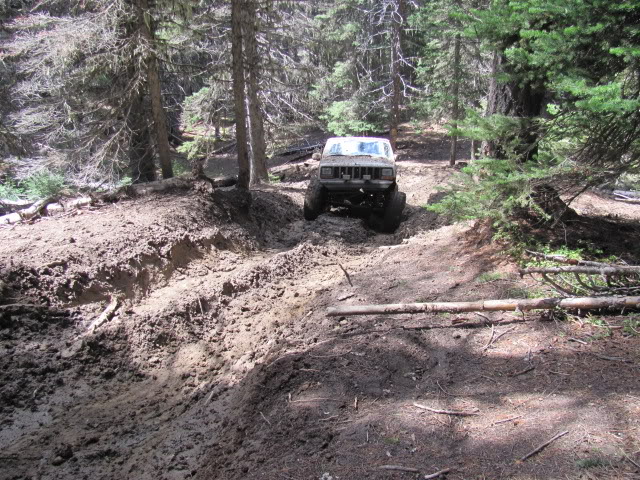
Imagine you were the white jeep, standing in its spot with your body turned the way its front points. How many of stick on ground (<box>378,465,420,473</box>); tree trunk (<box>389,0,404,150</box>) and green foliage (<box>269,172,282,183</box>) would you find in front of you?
1

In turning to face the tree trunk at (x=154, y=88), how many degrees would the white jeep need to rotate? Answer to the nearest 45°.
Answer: approximately 90° to its right

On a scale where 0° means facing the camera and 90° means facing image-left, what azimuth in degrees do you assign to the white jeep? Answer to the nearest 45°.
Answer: approximately 0°

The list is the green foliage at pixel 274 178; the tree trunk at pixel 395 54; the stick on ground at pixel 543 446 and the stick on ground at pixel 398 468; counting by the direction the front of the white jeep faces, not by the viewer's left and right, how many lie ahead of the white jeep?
2

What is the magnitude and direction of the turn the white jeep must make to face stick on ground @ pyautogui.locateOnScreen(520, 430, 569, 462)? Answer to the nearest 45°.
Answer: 0° — it already faces it

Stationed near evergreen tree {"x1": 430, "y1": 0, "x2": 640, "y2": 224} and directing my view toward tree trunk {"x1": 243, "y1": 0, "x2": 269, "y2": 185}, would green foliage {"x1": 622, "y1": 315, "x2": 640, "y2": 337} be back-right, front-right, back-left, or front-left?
back-left

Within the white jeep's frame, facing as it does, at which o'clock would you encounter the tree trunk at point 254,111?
The tree trunk is roughly at 5 o'clock from the white jeep.

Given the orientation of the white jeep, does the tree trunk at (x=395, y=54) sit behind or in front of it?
behind

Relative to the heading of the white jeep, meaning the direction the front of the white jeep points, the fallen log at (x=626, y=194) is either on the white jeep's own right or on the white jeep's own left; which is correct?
on the white jeep's own left

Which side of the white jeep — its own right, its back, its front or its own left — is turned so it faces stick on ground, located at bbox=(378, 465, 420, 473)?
front

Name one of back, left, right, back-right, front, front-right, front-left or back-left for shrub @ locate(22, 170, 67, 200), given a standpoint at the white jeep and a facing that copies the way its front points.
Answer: right

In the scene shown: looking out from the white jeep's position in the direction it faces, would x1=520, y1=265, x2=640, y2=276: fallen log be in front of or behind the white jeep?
in front

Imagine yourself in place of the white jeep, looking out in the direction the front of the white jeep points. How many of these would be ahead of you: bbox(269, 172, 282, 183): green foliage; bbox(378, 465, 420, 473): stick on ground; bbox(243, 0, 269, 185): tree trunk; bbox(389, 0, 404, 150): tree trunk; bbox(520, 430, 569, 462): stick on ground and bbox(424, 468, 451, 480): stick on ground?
3
